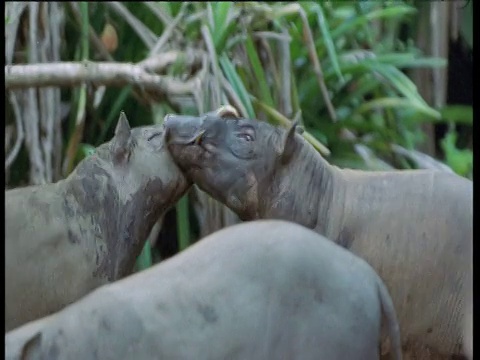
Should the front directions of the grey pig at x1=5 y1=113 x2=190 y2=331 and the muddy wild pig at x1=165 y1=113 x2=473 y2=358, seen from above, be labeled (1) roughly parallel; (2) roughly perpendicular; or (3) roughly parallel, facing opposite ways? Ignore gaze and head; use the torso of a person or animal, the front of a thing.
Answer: roughly parallel, facing opposite ways

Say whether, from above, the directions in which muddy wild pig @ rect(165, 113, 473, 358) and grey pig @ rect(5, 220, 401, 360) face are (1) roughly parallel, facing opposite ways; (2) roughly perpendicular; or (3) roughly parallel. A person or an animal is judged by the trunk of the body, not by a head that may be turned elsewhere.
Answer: roughly parallel

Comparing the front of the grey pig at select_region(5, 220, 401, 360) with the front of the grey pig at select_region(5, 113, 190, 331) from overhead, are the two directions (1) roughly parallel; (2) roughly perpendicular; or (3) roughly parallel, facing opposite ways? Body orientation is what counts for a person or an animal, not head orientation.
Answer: roughly parallel, facing opposite ways

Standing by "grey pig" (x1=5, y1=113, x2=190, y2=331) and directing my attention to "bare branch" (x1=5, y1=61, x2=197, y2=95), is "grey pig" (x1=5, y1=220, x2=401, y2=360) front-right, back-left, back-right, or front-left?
back-right

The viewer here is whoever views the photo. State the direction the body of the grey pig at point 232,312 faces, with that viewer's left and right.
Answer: facing to the left of the viewer

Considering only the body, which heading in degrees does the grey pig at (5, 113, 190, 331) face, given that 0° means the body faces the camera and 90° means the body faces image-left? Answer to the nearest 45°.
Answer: approximately 270°

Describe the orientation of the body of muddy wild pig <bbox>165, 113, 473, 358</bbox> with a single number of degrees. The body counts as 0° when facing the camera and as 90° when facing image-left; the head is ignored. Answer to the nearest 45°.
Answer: approximately 90°

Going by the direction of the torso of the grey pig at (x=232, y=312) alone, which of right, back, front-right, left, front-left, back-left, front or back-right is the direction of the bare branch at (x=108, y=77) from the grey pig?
right
